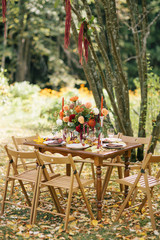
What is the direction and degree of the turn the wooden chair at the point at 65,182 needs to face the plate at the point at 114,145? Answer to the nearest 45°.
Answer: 0° — it already faces it

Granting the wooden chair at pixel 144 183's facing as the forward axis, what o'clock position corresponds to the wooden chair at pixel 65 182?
the wooden chair at pixel 65 182 is roughly at 10 o'clock from the wooden chair at pixel 144 183.

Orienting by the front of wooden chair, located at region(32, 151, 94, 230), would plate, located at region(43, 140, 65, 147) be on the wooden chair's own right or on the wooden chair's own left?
on the wooden chair's own left

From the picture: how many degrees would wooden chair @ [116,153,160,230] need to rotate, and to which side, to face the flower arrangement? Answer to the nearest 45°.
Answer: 0° — it already faces it

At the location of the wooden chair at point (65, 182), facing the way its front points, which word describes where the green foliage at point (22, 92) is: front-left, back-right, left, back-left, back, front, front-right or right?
front-left

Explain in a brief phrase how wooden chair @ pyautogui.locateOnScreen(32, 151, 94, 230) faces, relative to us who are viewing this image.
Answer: facing away from the viewer and to the right of the viewer

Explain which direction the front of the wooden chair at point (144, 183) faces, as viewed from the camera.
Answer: facing away from the viewer and to the left of the viewer

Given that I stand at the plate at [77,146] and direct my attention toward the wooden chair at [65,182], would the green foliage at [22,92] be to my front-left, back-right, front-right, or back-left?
back-right

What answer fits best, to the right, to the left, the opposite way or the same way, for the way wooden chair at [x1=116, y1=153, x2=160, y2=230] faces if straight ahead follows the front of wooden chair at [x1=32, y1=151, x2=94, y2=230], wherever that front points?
to the left
